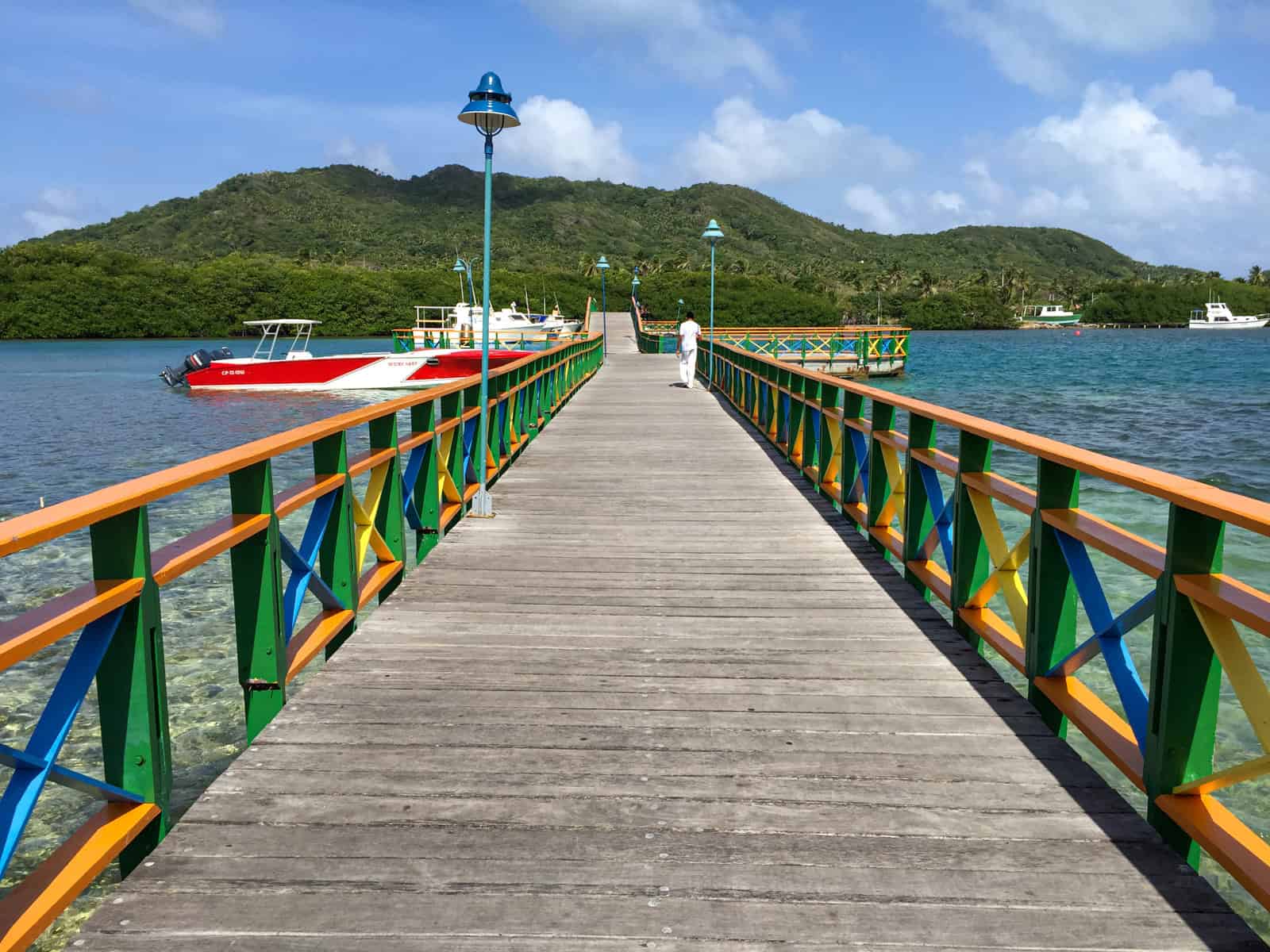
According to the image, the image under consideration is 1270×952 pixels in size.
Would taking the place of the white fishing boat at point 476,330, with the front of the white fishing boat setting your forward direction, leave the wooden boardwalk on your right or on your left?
on your right

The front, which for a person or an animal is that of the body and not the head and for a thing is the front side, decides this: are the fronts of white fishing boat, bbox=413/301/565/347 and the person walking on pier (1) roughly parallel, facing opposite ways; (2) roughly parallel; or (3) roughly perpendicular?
roughly perpendicular

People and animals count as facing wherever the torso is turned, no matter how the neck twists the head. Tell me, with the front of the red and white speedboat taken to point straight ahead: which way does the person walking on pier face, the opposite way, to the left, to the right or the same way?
to the left

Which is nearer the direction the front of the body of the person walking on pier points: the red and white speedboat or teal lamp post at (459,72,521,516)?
the red and white speedboat

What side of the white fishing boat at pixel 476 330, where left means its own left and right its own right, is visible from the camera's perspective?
right

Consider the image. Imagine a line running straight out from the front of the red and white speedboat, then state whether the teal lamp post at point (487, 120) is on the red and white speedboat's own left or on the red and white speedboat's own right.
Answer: on the red and white speedboat's own right

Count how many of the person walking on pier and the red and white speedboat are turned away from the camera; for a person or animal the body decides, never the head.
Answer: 1

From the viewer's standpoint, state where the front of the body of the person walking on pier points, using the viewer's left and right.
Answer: facing away from the viewer

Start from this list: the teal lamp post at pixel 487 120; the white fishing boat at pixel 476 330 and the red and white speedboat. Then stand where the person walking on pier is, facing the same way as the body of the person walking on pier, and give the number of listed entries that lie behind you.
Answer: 1

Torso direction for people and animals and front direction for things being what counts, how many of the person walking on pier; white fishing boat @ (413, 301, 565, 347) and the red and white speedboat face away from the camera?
1

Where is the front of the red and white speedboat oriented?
to the viewer's right

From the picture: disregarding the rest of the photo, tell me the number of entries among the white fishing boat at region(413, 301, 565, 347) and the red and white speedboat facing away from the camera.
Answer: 0

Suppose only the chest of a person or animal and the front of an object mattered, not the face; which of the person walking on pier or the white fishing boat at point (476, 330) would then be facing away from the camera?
the person walking on pier

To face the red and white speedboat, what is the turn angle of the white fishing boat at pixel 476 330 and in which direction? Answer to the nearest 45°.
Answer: approximately 135° to its right

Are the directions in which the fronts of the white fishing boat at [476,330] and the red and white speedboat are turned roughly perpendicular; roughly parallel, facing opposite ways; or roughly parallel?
roughly parallel
